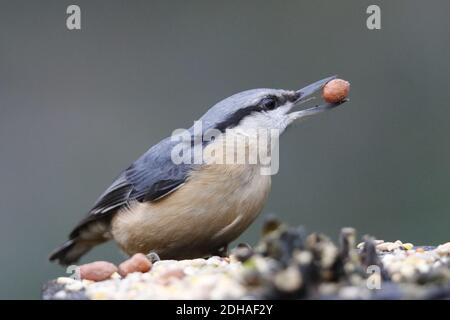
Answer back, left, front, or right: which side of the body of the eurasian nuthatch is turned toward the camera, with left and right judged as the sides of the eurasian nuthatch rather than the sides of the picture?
right

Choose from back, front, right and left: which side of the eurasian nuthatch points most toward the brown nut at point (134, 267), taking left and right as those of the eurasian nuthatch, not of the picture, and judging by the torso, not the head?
right

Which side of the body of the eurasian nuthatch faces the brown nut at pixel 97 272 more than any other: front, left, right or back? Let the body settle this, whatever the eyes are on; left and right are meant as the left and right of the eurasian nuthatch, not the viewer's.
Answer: back
